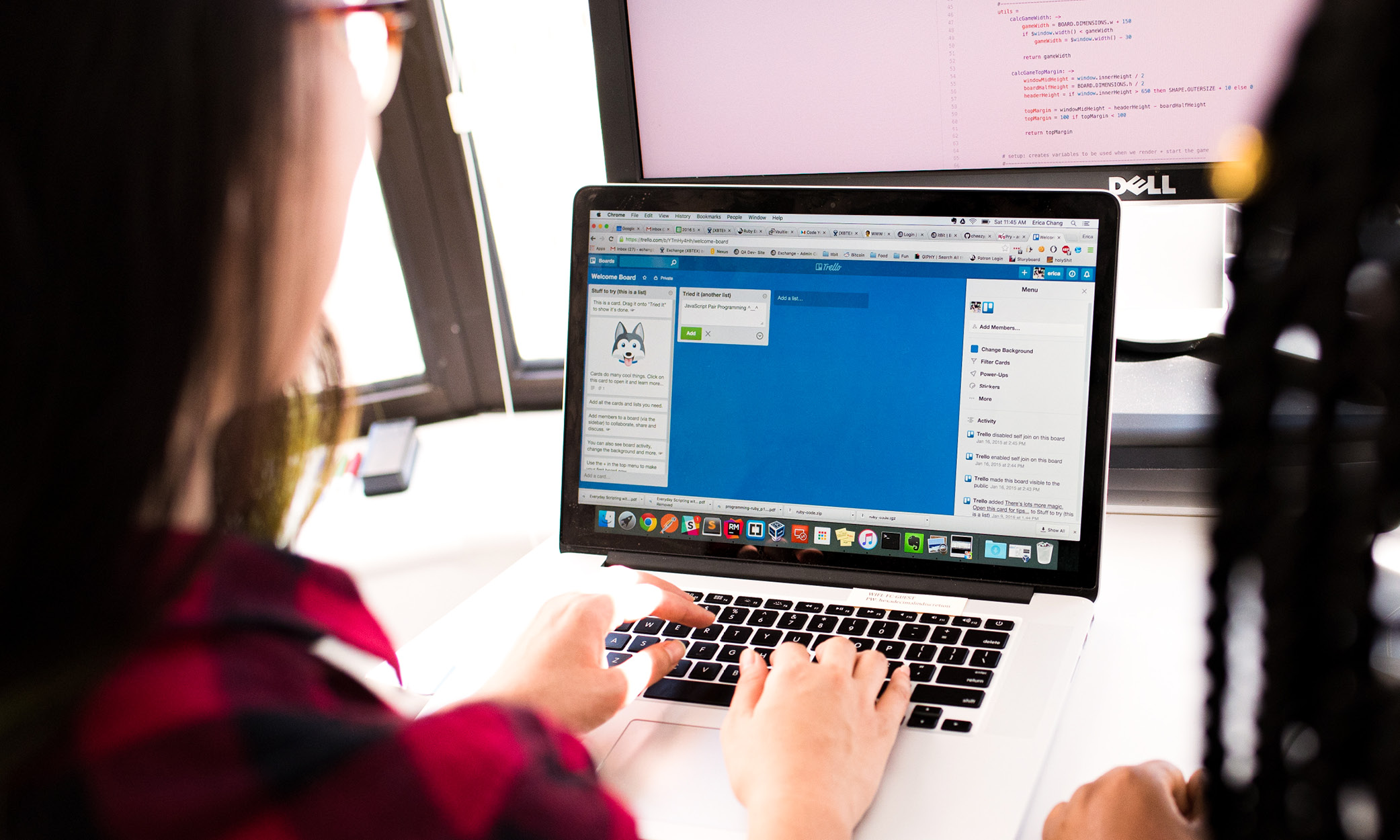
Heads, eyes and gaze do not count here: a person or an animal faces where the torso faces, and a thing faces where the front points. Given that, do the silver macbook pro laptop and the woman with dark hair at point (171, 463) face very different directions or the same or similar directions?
very different directions

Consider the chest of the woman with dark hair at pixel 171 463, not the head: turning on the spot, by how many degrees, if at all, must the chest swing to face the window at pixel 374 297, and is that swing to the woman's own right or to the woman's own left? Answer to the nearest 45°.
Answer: approximately 45° to the woman's own left

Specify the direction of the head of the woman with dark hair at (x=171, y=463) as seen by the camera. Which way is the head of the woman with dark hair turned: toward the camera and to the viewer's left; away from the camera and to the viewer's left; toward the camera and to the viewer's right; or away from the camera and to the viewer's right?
away from the camera and to the viewer's right

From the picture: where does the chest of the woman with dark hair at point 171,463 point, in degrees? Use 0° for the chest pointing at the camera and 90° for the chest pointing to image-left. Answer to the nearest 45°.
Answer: approximately 225°

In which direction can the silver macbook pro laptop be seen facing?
toward the camera

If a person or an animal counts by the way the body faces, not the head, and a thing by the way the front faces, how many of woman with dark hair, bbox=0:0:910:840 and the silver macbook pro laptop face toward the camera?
1

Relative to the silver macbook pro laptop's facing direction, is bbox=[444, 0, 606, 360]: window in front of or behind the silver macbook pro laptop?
behind
